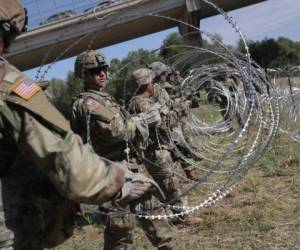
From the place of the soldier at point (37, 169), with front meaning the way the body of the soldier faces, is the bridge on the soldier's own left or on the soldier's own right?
on the soldier's own left

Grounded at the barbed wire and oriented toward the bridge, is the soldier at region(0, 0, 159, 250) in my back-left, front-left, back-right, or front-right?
back-left

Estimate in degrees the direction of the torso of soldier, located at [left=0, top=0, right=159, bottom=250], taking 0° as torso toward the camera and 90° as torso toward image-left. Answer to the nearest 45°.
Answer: approximately 270°

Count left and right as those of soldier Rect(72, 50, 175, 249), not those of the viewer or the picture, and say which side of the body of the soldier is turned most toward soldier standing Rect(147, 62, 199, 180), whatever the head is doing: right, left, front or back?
left
